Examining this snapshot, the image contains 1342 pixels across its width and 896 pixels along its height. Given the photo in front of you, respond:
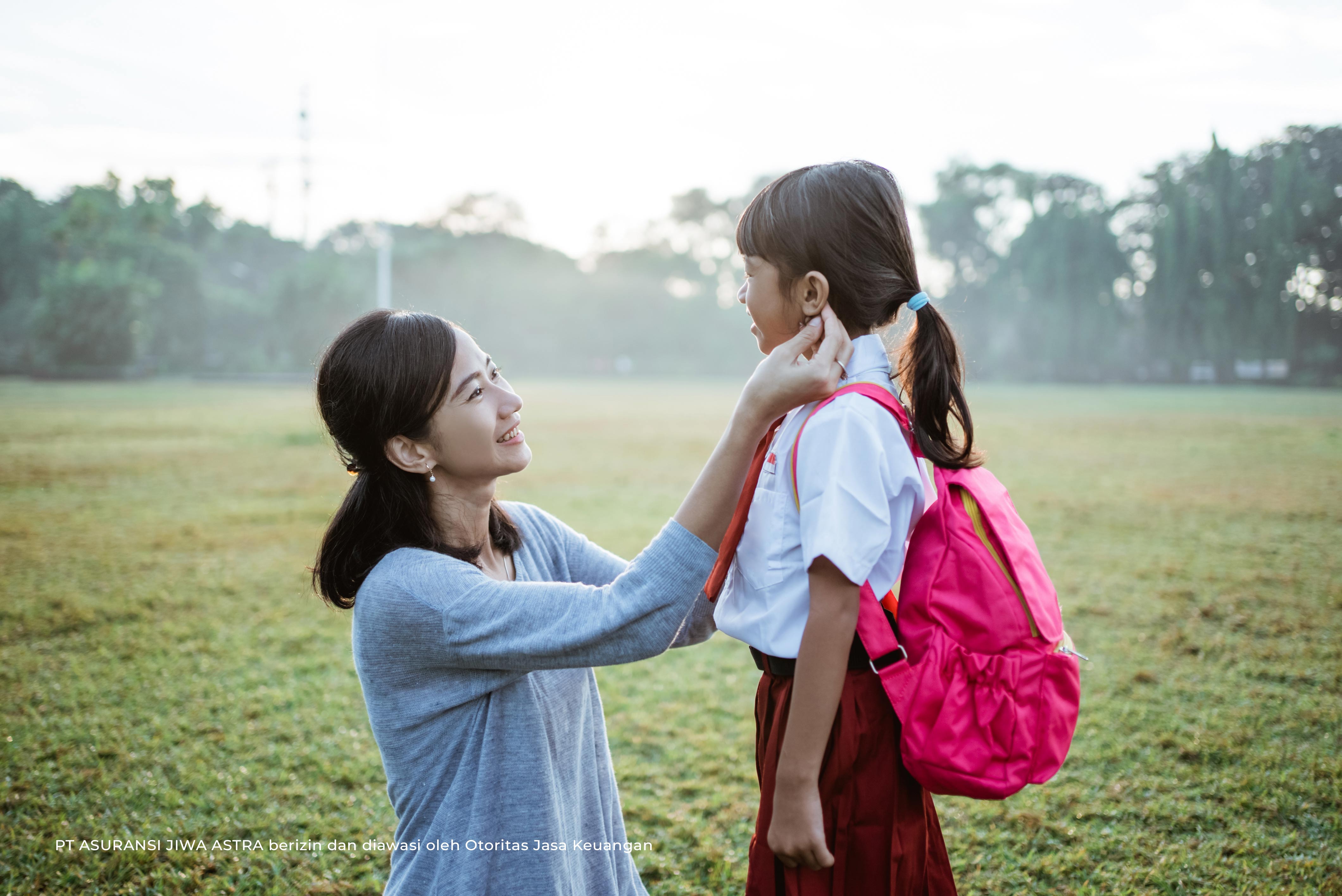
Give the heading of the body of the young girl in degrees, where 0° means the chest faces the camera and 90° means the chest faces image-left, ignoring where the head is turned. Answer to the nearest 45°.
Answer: approximately 90°

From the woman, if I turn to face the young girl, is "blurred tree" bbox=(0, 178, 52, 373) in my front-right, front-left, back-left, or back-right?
back-left

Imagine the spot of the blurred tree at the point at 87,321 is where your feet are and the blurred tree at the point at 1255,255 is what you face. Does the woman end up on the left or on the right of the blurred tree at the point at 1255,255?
right

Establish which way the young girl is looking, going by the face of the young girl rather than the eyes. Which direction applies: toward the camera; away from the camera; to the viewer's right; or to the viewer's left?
to the viewer's left
